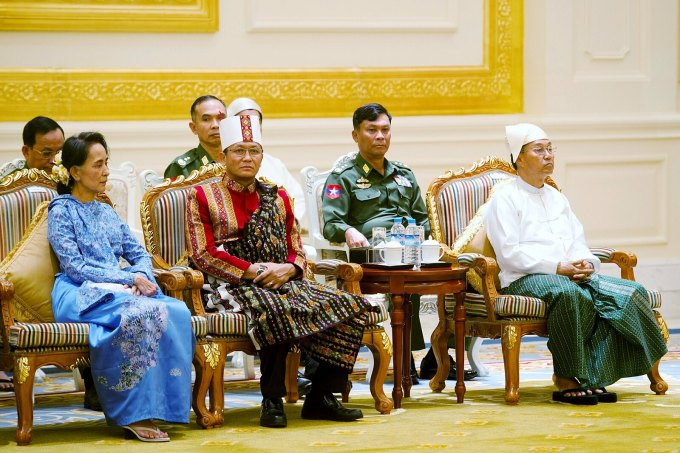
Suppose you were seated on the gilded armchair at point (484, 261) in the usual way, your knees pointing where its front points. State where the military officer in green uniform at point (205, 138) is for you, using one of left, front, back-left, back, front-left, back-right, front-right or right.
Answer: back-right

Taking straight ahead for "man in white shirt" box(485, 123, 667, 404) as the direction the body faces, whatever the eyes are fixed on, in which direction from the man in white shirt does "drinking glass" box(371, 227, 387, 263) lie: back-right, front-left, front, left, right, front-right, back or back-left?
back-right

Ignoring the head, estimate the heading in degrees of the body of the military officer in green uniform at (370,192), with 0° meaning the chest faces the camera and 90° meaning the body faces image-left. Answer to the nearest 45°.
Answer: approximately 315°

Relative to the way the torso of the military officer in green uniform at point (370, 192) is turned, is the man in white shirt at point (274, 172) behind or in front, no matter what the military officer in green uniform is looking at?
behind

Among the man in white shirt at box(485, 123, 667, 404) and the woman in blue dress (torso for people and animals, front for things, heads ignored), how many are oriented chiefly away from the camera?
0
